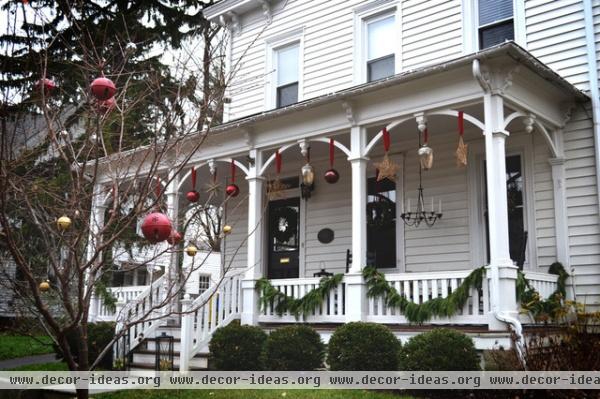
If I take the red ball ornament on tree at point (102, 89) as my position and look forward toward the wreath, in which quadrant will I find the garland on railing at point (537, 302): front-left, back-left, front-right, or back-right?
front-right

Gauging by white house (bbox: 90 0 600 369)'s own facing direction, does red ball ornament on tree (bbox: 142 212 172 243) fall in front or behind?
in front

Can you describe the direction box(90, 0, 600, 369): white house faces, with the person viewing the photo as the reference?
facing the viewer and to the left of the viewer

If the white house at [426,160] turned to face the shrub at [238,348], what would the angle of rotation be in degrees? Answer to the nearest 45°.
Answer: approximately 45° to its right

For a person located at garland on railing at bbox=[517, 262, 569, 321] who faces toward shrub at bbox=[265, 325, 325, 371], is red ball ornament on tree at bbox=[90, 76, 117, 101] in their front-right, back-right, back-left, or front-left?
front-left

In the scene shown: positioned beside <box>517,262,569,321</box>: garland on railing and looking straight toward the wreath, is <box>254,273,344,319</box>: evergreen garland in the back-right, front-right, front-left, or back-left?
front-left
